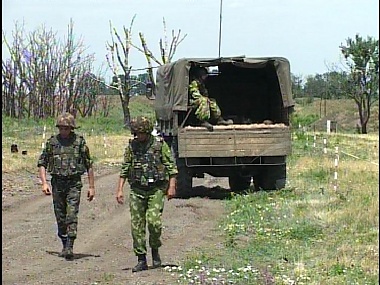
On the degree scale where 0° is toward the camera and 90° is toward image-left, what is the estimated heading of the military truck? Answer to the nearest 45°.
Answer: approximately 180°

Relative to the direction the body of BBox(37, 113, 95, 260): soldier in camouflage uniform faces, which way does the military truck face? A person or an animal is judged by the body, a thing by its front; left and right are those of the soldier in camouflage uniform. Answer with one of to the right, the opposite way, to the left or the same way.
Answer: the opposite way

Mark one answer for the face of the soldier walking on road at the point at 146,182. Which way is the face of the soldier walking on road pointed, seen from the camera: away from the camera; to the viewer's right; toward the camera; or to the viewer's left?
toward the camera

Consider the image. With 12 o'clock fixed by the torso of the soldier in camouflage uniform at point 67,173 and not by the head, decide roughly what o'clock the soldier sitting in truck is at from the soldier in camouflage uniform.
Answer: The soldier sitting in truck is roughly at 7 o'clock from the soldier in camouflage uniform.

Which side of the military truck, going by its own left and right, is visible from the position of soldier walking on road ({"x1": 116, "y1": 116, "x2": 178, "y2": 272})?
back

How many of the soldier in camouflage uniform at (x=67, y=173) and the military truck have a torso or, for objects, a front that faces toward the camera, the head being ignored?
1

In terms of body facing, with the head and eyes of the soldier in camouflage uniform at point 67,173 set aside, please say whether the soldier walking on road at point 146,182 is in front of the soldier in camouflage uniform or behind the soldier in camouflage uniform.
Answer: in front

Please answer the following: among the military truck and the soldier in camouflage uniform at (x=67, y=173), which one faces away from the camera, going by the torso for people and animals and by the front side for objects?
the military truck

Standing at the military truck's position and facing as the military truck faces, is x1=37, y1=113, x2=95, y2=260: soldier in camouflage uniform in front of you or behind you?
behind

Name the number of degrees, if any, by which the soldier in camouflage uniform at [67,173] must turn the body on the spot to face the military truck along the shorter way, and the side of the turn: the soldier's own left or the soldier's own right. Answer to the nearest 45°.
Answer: approximately 135° to the soldier's own left

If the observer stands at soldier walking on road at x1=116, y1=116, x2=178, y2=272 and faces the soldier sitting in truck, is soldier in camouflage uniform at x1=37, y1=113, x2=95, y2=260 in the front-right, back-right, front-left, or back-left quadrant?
front-left

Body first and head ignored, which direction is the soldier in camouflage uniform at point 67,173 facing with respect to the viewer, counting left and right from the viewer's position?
facing the viewer

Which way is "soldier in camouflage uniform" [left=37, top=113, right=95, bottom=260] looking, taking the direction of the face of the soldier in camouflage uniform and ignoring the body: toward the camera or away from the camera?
toward the camera
